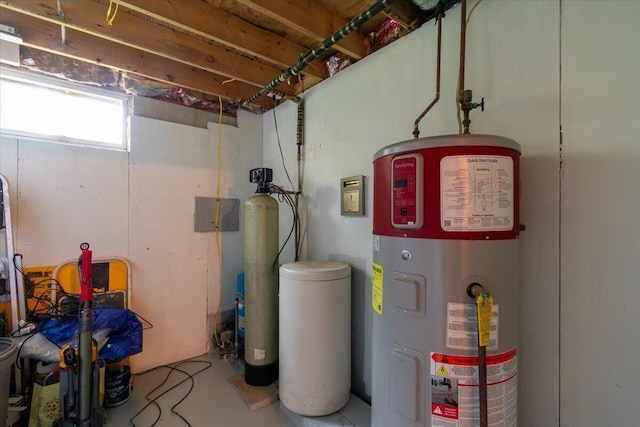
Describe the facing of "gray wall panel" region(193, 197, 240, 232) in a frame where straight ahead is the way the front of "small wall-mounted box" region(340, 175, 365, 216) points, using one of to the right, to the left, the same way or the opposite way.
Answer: to the left

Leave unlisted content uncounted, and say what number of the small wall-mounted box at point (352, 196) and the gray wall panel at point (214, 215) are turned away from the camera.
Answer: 0

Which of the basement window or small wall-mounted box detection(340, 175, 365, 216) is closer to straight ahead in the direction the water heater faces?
the basement window

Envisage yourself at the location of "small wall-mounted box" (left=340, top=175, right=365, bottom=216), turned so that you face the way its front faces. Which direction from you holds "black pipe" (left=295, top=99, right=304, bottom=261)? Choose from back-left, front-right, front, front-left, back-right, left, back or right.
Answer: right

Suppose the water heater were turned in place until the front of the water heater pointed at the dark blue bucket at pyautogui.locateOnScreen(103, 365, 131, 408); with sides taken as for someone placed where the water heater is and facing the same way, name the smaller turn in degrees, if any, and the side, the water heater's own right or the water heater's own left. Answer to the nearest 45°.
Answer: approximately 45° to the water heater's own right

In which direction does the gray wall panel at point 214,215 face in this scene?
toward the camera

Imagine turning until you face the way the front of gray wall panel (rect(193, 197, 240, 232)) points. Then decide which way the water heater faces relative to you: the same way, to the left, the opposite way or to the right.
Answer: to the right

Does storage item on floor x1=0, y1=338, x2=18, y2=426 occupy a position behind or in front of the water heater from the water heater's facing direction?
in front

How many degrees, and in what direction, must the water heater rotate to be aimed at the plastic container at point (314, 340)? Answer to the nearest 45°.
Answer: approximately 90° to its right

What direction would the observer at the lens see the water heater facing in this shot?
facing the viewer and to the left of the viewer

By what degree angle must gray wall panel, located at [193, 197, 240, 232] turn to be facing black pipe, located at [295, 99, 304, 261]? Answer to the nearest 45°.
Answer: approximately 45° to its left
